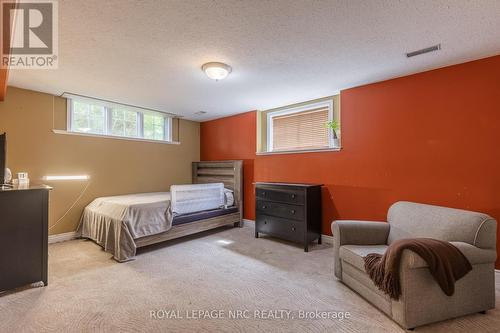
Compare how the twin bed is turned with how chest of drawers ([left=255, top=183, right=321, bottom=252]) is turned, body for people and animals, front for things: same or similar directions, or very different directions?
same or similar directions

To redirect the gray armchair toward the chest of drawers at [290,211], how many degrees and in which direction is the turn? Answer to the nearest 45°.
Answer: approximately 90° to its right

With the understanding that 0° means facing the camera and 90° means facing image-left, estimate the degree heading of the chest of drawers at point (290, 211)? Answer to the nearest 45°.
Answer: approximately 45°

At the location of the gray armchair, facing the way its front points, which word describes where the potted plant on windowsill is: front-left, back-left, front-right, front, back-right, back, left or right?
right

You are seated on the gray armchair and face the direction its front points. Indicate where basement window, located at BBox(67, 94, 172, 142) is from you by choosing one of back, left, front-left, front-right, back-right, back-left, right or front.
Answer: front-right

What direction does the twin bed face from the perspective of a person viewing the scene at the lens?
facing the viewer and to the left of the viewer

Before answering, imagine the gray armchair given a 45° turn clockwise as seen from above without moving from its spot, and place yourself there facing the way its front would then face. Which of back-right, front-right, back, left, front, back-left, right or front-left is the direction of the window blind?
front-right

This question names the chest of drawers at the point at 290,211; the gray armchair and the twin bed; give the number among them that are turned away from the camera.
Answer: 0

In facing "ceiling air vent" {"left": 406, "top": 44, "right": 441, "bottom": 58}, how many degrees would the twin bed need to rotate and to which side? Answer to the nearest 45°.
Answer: approximately 90° to its left

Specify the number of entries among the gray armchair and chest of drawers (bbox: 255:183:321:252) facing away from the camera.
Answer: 0

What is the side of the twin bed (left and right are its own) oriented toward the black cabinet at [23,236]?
front

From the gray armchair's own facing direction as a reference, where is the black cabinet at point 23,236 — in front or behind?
in front

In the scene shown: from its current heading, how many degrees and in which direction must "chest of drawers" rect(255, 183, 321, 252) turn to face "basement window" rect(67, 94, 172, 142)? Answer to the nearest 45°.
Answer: approximately 45° to its right
